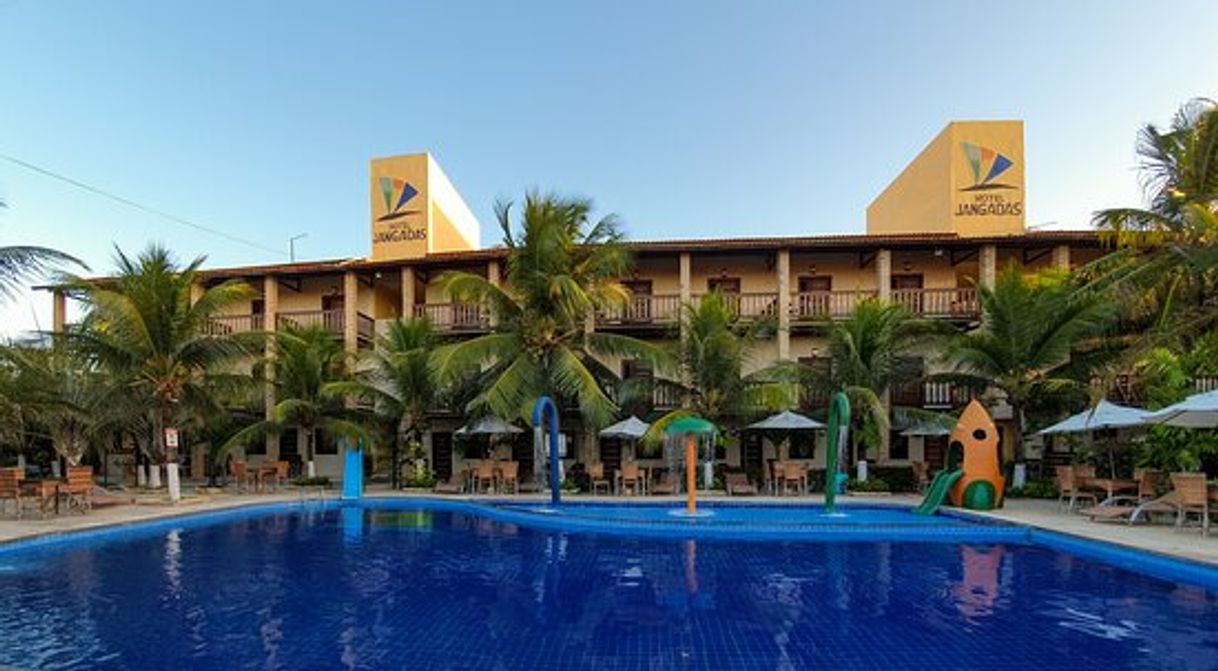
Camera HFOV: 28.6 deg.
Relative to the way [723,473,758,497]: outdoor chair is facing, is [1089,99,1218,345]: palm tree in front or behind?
in front

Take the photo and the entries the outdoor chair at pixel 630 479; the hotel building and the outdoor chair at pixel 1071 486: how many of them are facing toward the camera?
2
